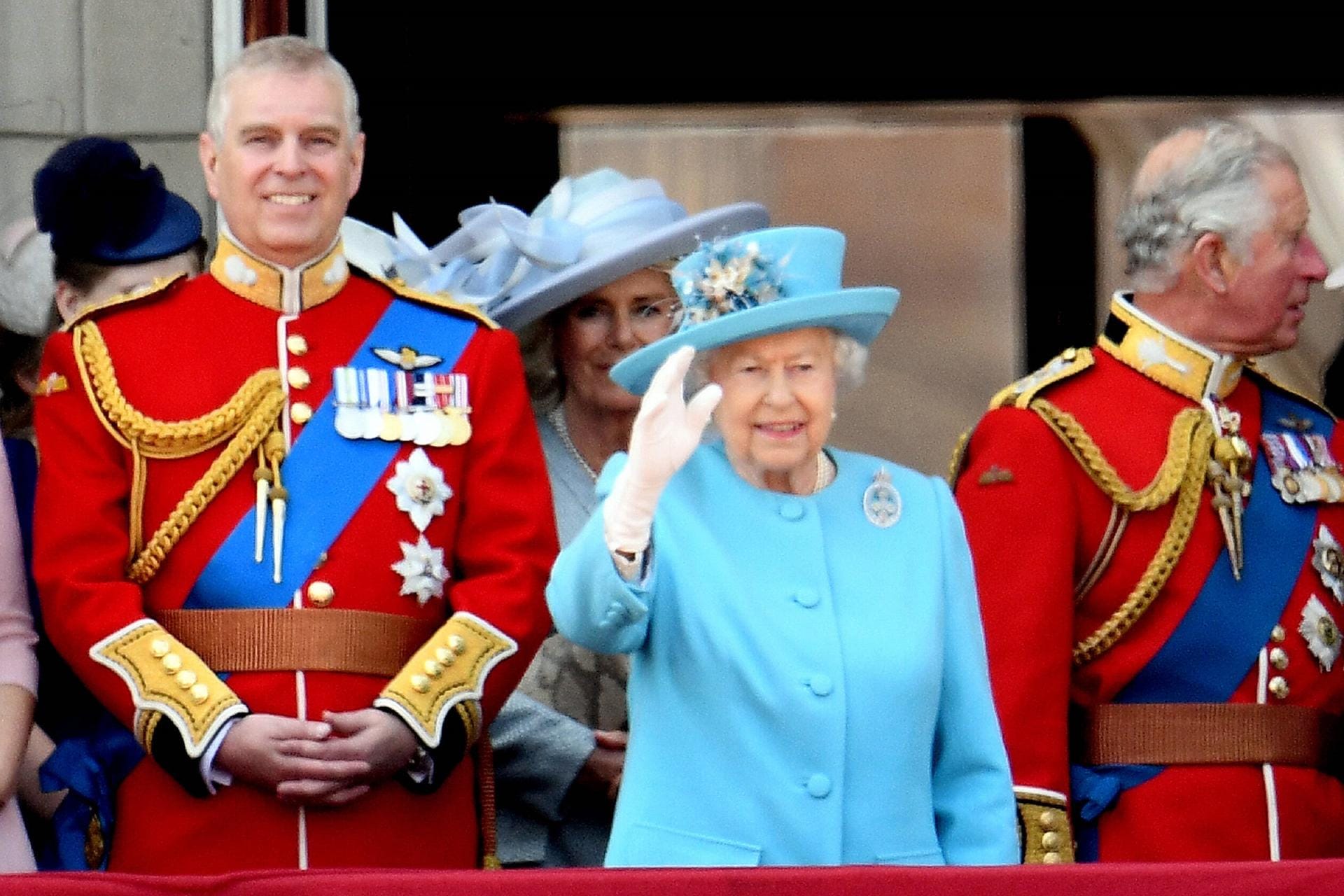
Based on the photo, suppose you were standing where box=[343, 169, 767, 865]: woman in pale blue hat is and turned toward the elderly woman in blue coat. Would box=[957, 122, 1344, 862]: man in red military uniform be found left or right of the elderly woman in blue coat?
left

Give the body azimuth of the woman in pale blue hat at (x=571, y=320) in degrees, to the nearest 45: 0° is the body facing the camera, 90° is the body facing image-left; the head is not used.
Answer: approximately 315°

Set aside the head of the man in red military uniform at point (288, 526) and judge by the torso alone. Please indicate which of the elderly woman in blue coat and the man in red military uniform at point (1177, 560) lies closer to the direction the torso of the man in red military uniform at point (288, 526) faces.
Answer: the elderly woman in blue coat

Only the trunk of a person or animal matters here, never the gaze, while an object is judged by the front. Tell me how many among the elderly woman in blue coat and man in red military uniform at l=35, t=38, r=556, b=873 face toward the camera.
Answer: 2

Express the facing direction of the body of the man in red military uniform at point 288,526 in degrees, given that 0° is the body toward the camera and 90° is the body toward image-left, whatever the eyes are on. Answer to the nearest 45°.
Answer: approximately 0°

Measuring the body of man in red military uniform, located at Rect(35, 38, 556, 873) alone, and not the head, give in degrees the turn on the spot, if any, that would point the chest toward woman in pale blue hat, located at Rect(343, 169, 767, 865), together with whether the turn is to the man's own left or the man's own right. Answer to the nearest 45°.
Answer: approximately 135° to the man's own left

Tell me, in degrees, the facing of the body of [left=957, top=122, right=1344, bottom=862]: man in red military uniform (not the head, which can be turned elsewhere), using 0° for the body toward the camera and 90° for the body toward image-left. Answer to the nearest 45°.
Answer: approximately 315°

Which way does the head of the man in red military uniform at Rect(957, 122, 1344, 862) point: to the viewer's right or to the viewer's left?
to the viewer's right
